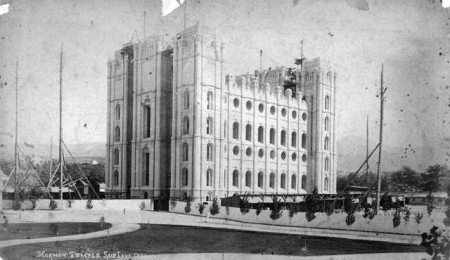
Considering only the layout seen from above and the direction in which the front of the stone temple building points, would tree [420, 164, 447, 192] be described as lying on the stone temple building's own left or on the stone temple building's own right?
on the stone temple building's own left

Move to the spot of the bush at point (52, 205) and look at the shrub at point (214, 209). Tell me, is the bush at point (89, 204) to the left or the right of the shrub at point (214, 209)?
left

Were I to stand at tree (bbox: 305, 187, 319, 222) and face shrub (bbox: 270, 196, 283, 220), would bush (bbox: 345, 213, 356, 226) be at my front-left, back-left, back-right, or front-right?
back-left

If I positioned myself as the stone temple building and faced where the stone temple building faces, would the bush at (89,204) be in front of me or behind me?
in front

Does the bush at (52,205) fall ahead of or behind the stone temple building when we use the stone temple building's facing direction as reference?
ahead

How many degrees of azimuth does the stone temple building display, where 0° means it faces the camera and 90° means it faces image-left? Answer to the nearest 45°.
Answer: approximately 45°

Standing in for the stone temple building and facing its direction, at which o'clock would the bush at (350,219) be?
The bush is roughly at 10 o'clock from the stone temple building.

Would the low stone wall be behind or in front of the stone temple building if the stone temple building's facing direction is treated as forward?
in front

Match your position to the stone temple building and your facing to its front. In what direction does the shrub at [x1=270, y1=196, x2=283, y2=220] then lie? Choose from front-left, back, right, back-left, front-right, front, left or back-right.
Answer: front-left

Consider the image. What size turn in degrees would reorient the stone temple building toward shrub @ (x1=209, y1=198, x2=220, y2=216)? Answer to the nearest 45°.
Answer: approximately 45° to its left
